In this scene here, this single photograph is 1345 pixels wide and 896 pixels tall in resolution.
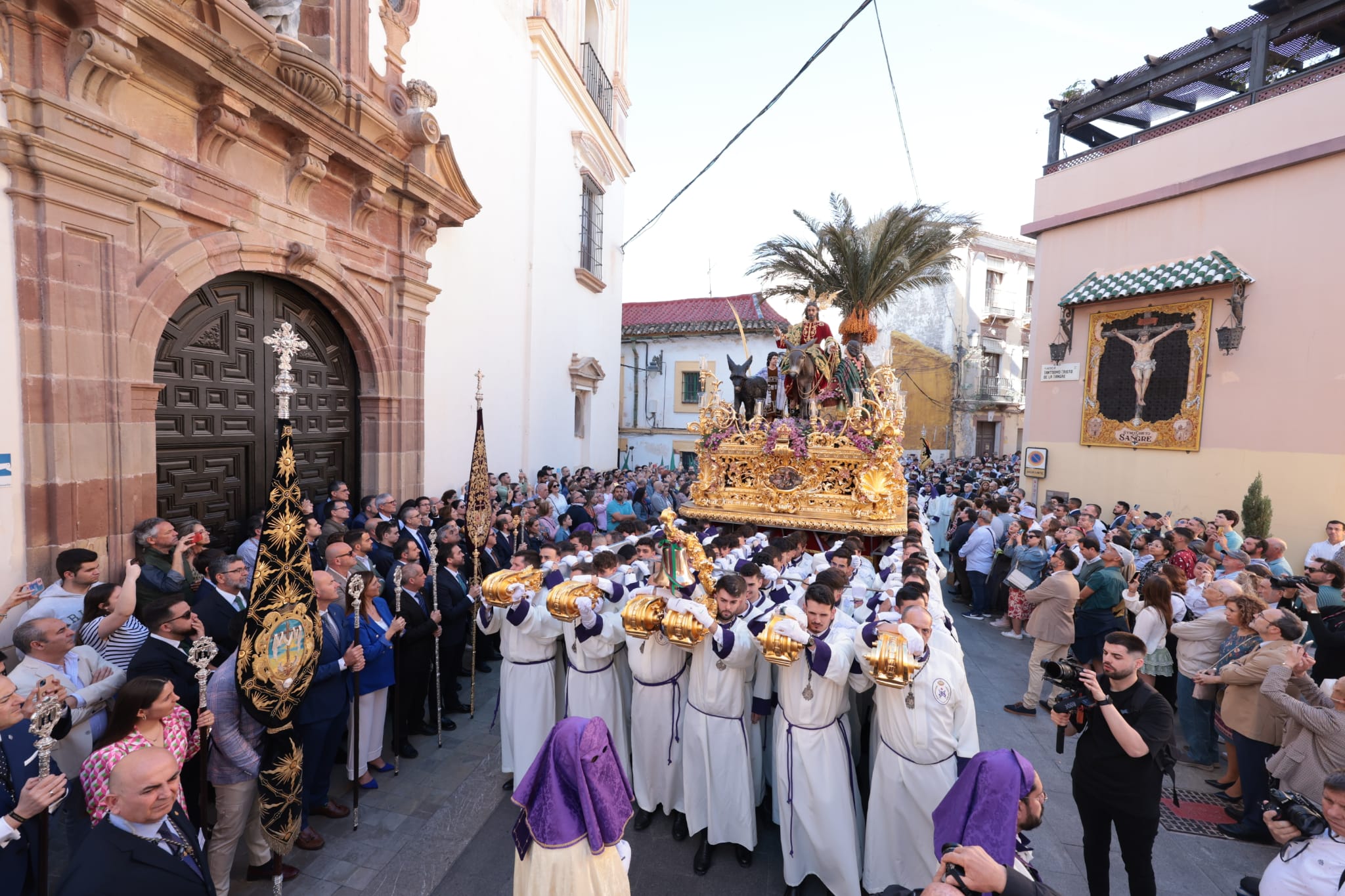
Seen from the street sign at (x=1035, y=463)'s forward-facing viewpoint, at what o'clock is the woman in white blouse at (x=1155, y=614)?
The woman in white blouse is roughly at 12 o'clock from the street sign.

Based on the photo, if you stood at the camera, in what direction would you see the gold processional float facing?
facing the viewer

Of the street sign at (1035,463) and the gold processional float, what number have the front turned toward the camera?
2

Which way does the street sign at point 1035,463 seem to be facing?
toward the camera

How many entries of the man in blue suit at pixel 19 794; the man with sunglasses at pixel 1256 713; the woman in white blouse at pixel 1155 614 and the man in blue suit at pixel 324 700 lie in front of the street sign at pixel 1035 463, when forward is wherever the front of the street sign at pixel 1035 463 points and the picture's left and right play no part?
4

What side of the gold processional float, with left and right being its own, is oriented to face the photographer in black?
front

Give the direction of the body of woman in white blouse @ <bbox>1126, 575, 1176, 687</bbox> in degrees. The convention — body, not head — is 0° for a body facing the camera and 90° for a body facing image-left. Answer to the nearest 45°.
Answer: approximately 135°

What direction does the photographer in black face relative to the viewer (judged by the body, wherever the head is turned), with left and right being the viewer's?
facing the viewer and to the left of the viewer

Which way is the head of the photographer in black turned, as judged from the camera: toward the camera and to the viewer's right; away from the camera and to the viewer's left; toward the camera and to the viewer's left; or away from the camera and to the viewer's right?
toward the camera and to the viewer's left

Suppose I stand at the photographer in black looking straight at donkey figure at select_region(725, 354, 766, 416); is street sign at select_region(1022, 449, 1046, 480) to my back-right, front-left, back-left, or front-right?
front-right
